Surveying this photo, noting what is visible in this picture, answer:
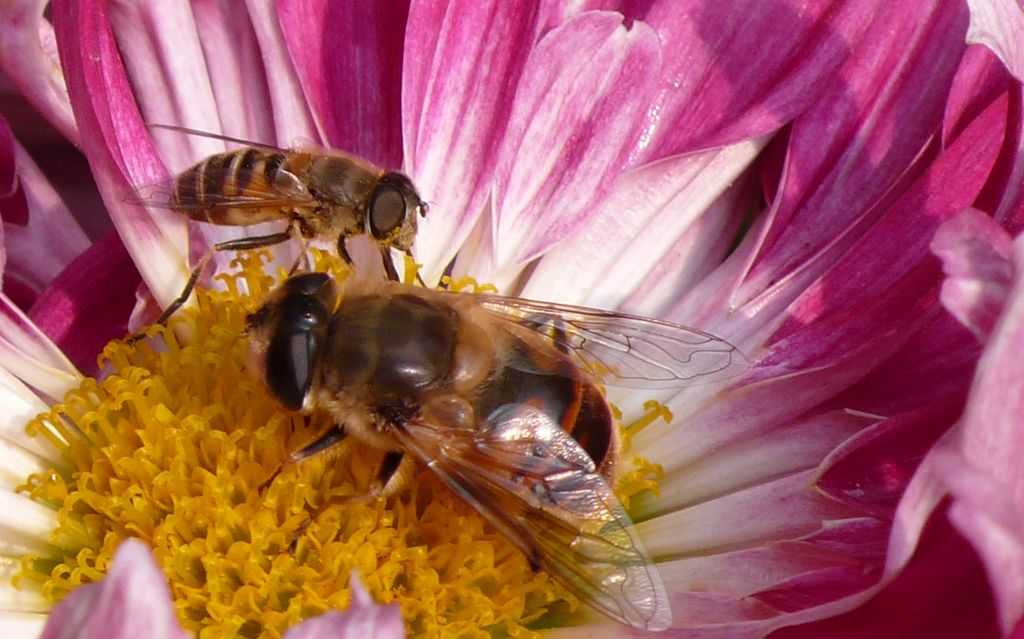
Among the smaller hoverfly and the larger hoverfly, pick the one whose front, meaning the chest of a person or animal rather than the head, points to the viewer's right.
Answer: the smaller hoverfly

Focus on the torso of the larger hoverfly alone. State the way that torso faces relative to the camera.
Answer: to the viewer's left

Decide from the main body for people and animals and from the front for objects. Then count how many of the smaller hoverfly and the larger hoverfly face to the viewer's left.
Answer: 1

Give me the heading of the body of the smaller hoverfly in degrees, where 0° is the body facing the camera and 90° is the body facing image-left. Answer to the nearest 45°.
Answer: approximately 270°

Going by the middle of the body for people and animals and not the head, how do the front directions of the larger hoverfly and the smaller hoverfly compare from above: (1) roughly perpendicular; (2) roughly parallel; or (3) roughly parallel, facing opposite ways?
roughly parallel, facing opposite ways
